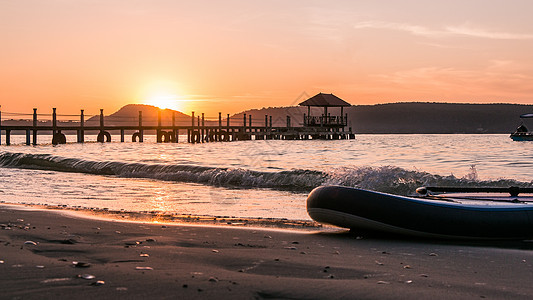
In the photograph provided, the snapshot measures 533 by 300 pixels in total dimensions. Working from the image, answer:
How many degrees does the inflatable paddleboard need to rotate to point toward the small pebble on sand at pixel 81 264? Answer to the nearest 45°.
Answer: approximately 45° to its left

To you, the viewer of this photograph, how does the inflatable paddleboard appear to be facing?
facing to the left of the viewer
